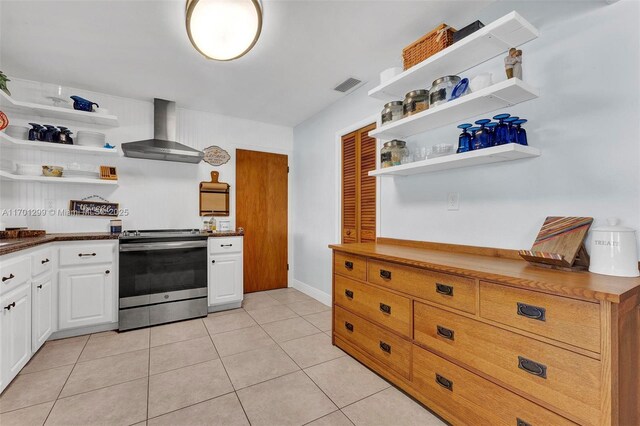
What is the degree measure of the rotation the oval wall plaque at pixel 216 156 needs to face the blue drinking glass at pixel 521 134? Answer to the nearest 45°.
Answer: approximately 45° to its left

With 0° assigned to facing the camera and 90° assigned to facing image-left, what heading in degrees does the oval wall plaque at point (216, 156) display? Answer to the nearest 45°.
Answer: approximately 0°

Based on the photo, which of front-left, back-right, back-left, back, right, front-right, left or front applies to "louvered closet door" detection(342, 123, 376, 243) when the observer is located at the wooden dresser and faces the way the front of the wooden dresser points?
right

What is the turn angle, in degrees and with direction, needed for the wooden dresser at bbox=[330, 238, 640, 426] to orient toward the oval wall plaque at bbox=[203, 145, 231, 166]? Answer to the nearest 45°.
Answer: approximately 45° to its right

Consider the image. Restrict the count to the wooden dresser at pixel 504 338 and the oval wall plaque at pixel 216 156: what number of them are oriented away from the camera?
0

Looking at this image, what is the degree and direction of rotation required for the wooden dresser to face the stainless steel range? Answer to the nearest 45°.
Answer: approximately 45° to its right

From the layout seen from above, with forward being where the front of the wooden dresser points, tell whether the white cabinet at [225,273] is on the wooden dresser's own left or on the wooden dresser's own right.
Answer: on the wooden dresser's own right

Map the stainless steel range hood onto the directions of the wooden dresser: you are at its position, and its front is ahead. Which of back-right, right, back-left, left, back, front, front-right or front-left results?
front-right

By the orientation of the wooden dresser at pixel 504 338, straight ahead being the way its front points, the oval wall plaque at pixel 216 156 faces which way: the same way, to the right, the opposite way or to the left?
to the left

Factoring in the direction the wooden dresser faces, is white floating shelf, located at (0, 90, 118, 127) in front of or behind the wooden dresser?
in front

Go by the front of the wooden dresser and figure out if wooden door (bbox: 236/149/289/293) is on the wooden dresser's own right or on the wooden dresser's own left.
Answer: on the wooden dresser's own right

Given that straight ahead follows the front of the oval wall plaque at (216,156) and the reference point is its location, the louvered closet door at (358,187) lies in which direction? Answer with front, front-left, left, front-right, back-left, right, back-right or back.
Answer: front-left

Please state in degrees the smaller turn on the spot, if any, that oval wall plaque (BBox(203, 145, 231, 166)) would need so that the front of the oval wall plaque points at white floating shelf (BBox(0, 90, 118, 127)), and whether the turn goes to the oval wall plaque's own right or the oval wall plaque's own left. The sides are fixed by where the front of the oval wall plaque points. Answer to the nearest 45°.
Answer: approximately 90° to the oval wall plaque's own right

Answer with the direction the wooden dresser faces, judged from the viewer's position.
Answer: facing the viewer and to the left of the viewer

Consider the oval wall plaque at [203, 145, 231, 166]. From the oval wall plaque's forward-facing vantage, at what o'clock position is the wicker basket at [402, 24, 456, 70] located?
The wicker basket is roughly at 11 o'clock from the oval wall plaque.
